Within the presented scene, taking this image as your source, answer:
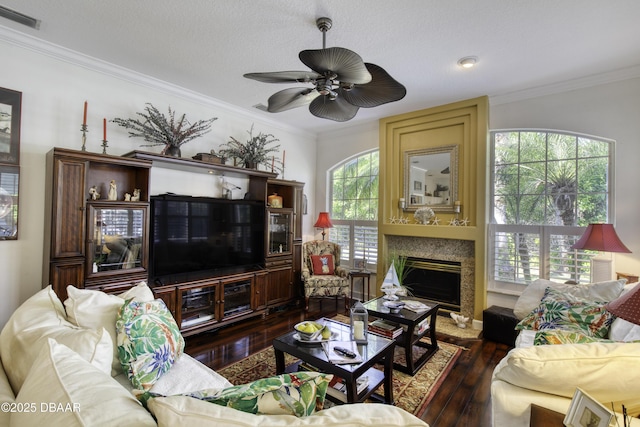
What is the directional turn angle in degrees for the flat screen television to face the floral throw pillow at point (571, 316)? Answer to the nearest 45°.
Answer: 0° — it already faces it

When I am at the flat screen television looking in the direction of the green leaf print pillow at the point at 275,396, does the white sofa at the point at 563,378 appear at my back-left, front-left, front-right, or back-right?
front-left

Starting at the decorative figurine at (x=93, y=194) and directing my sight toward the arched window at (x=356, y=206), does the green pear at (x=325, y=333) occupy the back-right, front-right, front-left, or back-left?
front-right

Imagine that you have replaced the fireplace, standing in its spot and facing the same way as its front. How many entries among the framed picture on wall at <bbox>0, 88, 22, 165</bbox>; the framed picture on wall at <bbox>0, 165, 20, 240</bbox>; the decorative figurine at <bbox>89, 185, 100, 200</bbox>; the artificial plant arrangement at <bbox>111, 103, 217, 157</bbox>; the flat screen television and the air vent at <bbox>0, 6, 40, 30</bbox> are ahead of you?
6

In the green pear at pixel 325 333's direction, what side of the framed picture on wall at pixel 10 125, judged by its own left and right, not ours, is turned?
front

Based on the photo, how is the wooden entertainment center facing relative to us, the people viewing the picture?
facing the viewer and to the right of the viewer

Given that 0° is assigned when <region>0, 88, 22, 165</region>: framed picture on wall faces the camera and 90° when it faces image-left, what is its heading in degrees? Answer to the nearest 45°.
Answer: approximately 315°

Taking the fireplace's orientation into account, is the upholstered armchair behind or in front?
in front

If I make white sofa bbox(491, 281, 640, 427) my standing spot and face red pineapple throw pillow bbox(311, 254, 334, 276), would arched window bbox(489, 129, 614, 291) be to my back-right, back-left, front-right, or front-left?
front-right

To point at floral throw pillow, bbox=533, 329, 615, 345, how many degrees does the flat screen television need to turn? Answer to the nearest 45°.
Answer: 0° — it already faces it

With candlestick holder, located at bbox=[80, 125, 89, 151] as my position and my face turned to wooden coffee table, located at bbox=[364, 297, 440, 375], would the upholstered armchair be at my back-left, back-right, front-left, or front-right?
front-left

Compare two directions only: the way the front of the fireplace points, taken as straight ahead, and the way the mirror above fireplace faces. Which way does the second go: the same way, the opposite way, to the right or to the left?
the same way

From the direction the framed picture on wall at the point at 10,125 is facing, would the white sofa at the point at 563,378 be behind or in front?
in front

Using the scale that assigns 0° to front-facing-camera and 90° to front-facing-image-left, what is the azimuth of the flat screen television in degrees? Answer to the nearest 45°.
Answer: approximately 315°

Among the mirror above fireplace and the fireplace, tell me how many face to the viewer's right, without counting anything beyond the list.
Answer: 0

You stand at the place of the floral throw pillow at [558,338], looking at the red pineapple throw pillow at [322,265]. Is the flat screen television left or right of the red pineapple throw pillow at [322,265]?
left

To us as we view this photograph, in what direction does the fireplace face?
facing the viewer and to the left of the viewer

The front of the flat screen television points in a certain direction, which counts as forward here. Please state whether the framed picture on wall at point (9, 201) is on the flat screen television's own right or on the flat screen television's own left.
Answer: on the flat screen television's own right
